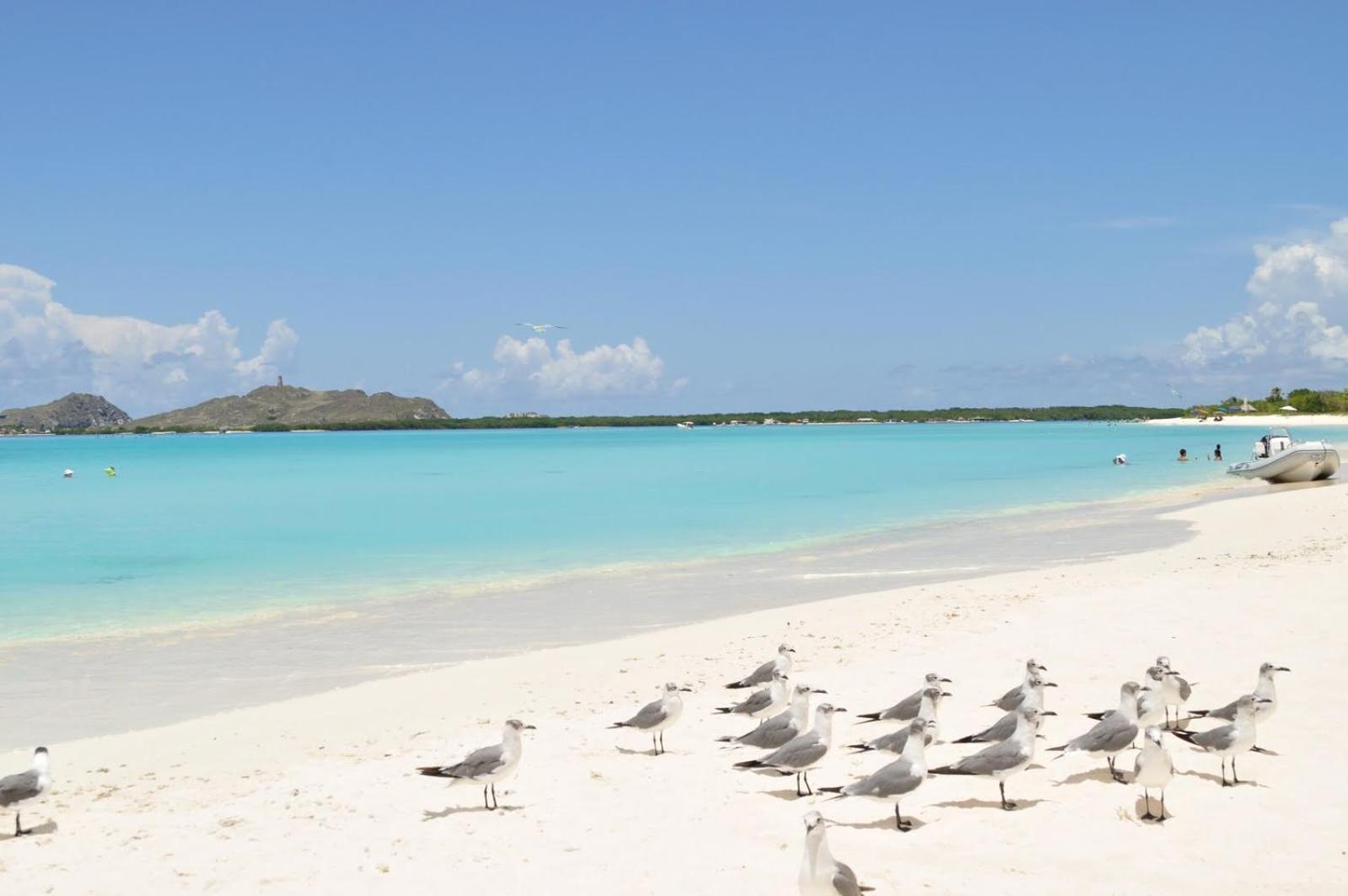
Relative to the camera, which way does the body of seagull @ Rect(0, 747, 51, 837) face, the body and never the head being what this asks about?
to the viewer's right

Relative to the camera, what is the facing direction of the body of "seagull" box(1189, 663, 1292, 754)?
to the viewer's right

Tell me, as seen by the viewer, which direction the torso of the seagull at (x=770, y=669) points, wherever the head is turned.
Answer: to the viewer's right

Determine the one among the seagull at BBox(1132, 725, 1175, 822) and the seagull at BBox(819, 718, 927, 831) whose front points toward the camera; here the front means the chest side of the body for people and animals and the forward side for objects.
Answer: the seagull at BBox(1132, 725, 1175, 822)

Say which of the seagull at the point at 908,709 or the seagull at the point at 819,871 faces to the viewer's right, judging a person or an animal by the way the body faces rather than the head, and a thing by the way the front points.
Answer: the seagull at the point at 908,709

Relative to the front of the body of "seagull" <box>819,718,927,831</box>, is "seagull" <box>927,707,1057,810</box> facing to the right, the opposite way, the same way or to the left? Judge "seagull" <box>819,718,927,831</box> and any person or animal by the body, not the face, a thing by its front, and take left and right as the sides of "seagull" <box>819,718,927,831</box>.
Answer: the same way

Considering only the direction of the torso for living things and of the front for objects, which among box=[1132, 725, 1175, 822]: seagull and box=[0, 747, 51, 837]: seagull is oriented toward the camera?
box=[1132, 725, 1175, 822]: seagull

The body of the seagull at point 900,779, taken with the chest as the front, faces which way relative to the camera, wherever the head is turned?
to the viewer's right

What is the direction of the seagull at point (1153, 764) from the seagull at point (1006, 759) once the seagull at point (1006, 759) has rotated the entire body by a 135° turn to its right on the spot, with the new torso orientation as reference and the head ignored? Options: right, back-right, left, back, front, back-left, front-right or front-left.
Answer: back-left

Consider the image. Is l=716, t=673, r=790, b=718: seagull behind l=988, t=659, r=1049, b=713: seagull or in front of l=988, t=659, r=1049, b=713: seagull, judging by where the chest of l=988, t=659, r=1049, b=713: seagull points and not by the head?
behind

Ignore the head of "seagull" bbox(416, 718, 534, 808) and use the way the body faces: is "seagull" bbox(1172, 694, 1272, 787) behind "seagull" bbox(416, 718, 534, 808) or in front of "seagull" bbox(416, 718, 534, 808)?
in front

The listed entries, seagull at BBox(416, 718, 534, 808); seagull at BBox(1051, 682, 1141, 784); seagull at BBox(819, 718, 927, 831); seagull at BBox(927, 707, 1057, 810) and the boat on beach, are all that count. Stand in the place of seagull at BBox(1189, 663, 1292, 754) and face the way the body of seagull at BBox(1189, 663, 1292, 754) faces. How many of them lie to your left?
1

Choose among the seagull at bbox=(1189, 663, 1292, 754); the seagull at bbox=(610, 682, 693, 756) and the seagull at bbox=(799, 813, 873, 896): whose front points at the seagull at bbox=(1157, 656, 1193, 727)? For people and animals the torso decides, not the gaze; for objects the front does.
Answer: the seagull at bbox=(610, 682, 693, 756)

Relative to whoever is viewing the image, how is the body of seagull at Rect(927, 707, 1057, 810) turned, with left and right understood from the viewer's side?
facing to the right of the viewer

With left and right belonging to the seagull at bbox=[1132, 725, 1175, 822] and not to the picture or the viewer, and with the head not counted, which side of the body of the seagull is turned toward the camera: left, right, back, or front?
front

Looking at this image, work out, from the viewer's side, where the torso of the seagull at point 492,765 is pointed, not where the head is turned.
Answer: to the viewer's right

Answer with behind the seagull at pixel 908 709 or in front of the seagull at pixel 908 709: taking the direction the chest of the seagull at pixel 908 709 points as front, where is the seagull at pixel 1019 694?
in front

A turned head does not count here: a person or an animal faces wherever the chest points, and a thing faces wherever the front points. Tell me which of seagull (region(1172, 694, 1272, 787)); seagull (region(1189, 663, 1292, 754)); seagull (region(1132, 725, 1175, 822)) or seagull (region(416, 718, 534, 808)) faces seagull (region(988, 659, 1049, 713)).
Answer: seagull (region(416, 718, 534, 808))

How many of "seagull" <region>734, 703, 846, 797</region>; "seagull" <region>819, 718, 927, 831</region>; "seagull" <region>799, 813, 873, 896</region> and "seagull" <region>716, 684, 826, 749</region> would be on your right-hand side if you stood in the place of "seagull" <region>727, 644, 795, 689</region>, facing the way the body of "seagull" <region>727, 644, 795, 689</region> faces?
4

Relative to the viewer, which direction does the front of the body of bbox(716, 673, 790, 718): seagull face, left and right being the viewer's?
facing to the right of the viewer

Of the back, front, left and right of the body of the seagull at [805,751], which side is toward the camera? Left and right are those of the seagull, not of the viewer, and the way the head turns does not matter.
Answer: right

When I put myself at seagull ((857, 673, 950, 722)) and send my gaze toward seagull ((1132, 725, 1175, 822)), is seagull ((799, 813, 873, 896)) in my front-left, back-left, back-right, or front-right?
front-right

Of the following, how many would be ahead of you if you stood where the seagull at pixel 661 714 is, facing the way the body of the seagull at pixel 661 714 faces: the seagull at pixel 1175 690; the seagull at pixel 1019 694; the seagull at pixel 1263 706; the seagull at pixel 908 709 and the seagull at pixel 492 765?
4

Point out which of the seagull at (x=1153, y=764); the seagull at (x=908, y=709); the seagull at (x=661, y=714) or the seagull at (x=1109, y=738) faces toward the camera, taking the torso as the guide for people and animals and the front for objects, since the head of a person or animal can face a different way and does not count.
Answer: the seagull at (x=1153, y=764)
